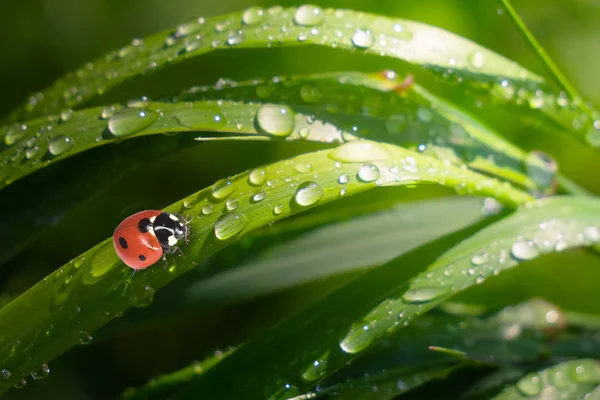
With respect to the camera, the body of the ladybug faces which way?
to the viewer's right
